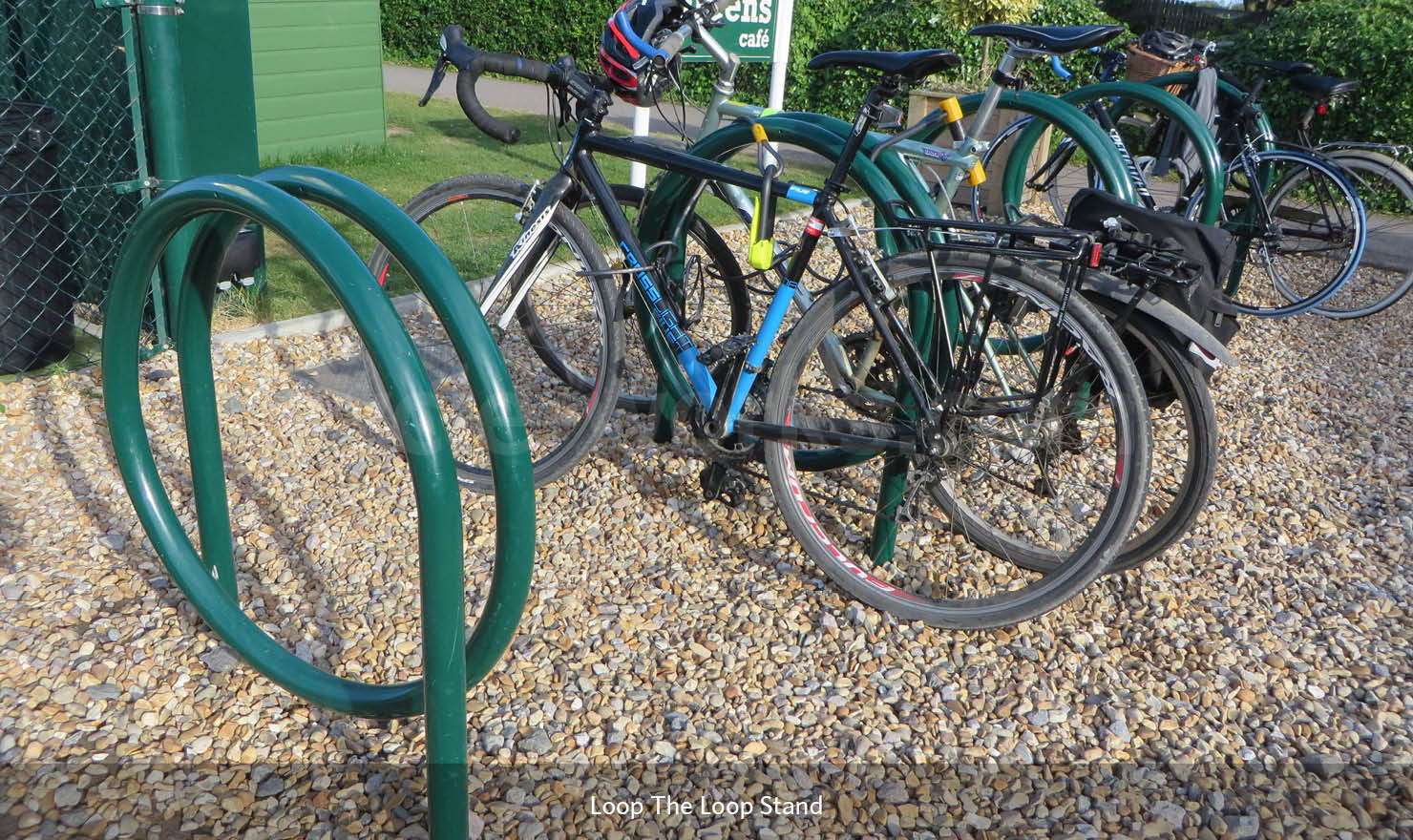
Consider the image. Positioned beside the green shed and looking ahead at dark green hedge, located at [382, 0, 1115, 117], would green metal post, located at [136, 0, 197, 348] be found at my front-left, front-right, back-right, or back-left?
back-right

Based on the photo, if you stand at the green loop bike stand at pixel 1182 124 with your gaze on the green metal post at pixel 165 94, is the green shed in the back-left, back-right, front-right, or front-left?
front-right

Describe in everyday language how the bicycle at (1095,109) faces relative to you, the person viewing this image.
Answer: facing away from the viewer and to the left of the viewer

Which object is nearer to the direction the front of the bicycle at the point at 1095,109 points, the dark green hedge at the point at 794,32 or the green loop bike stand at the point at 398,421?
the dark green hedge

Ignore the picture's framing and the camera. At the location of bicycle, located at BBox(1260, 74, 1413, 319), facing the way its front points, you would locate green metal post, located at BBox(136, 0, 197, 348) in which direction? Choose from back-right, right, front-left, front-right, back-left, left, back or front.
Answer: front-left

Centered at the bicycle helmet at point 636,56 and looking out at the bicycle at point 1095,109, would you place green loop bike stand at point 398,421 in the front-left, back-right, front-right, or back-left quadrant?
back-right

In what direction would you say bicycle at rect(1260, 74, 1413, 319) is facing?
to the viewer's left

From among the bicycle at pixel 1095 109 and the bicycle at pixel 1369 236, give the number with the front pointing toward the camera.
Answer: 0

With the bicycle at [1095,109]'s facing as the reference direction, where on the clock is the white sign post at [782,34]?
The white sign post is roughly at 12 o'clock from the bicycle.
